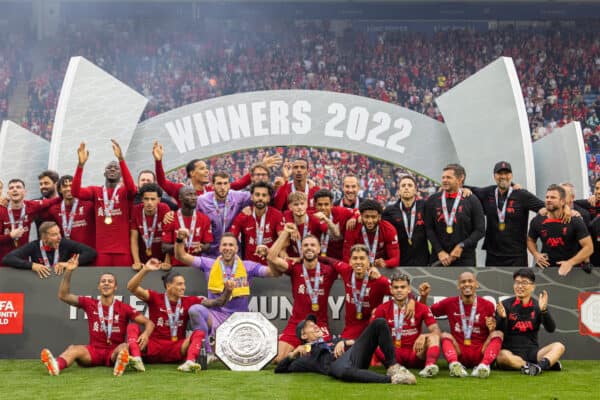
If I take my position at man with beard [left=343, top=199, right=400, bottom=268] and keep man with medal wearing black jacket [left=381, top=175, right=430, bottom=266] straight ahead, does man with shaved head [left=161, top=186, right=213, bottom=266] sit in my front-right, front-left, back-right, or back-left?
back-left

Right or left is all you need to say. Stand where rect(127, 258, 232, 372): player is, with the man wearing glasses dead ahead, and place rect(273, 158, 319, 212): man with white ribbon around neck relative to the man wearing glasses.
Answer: left

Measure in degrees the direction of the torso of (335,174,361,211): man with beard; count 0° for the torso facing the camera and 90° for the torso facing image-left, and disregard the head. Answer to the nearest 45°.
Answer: approximately 0°

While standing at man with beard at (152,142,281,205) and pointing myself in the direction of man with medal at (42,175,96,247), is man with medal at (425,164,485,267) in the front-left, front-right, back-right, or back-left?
back-left

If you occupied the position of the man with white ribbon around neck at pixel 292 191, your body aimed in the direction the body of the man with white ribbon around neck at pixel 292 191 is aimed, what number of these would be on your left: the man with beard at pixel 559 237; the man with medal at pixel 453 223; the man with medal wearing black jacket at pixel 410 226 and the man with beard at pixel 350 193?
4

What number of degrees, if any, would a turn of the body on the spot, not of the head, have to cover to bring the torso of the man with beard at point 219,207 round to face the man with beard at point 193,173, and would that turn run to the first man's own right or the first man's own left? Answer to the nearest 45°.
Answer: approximately 135° to the first man's own right

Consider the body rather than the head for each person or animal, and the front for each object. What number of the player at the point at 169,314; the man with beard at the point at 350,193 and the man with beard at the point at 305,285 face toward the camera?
3

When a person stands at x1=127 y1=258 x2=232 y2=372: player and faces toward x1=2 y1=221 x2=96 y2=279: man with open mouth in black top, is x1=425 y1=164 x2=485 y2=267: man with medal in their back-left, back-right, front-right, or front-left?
back-right

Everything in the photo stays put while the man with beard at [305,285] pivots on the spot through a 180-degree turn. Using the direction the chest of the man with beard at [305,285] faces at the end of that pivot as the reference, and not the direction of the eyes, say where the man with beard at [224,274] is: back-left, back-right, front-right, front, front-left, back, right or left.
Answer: left

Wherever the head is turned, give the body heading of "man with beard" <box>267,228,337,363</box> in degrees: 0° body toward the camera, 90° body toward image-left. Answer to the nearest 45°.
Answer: approximately 0°

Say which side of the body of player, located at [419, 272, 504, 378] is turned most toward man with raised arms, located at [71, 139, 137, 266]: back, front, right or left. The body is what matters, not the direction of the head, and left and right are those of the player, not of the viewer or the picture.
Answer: right
